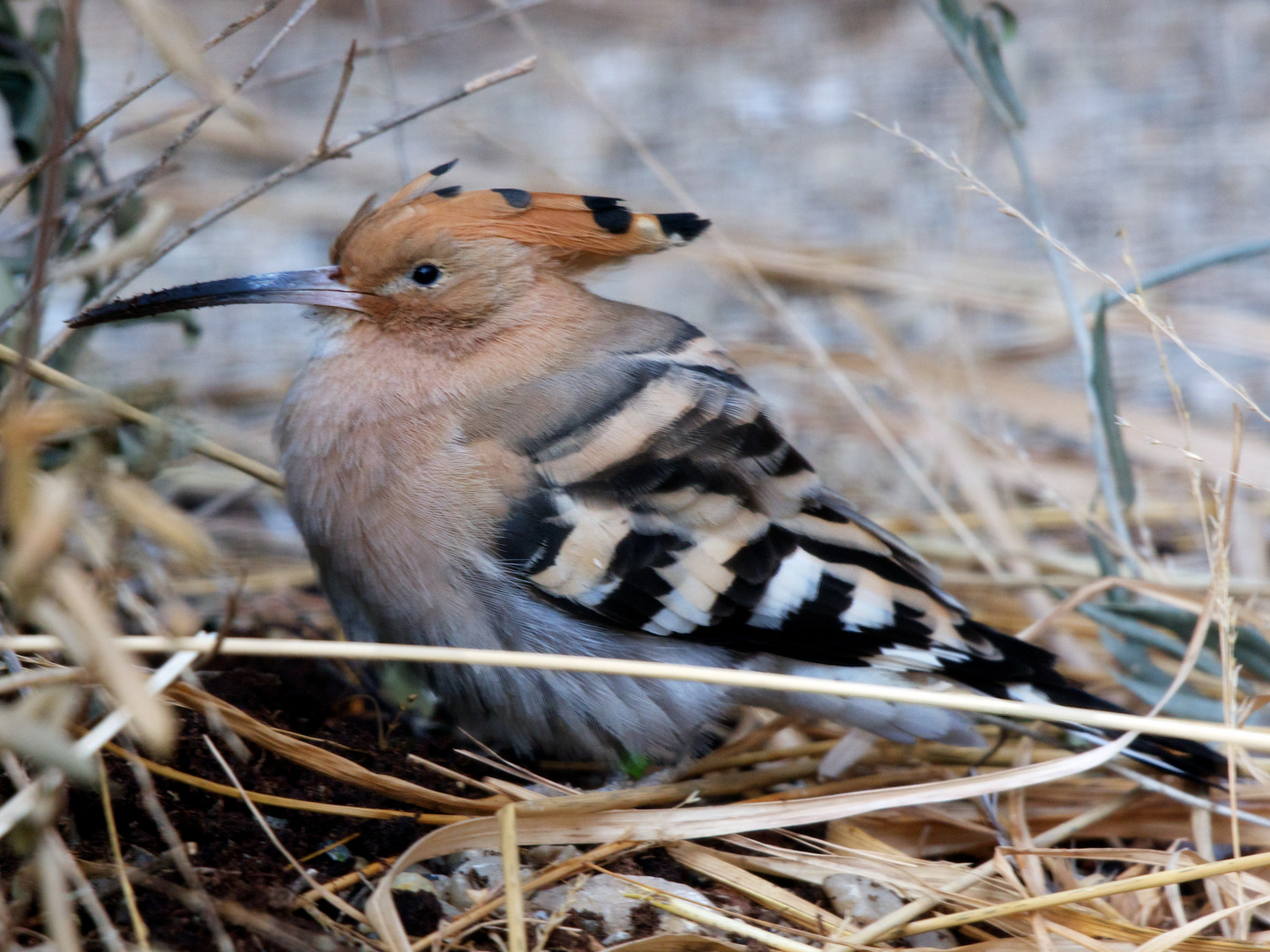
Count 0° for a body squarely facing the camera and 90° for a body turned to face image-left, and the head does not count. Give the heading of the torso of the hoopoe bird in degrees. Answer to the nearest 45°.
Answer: approximately 90°
